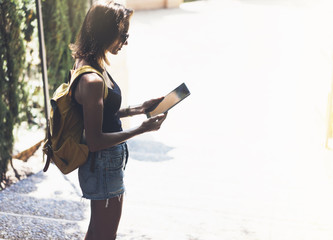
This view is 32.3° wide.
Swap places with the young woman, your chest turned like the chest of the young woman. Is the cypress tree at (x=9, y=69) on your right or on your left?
on your left

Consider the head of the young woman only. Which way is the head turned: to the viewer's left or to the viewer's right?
to the viewer's right

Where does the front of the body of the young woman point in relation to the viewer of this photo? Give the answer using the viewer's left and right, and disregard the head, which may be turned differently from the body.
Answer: facing to the right of the viewer
